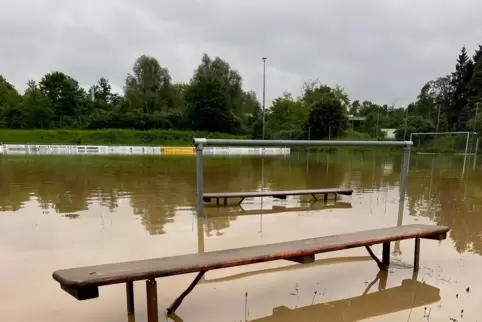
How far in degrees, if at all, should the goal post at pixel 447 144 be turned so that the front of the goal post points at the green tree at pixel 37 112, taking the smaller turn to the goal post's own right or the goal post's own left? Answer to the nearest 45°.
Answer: approximately 45° to the goal post's own right

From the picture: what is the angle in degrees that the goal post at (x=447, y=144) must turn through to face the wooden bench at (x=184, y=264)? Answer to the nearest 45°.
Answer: approximately 45° to its left

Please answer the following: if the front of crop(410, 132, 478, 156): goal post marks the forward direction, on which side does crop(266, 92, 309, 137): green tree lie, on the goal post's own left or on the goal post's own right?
on the goal post's own right

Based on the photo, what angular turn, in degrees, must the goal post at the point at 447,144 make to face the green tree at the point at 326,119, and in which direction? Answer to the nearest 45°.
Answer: approximately 45° to its right

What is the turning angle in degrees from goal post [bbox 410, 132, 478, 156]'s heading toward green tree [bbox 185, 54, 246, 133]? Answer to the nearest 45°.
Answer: approximately 45° to its right

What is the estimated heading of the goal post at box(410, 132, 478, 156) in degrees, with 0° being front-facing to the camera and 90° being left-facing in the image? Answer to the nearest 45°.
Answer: approximately 45°

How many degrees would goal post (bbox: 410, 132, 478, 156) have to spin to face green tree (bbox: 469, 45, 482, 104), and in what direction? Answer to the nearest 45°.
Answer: approximately 135° to its right
